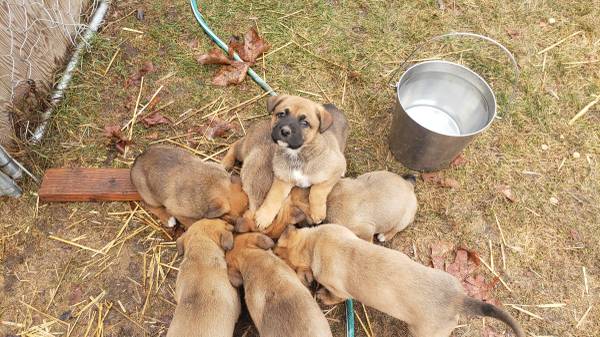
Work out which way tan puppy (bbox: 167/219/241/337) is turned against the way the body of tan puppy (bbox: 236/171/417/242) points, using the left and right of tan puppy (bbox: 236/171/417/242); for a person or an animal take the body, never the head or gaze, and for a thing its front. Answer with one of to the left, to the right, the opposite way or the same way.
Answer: to the right

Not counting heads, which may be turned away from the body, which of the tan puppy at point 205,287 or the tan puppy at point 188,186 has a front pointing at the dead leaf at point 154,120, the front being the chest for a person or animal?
the tan puppy at point 205,287

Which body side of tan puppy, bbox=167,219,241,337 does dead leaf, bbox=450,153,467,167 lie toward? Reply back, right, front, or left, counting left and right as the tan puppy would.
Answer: right

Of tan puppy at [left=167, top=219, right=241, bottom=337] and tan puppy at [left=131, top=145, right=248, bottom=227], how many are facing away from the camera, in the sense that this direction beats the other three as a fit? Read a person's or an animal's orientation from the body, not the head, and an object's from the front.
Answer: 1

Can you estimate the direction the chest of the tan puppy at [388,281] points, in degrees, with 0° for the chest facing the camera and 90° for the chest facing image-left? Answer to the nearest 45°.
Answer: approximately 135°

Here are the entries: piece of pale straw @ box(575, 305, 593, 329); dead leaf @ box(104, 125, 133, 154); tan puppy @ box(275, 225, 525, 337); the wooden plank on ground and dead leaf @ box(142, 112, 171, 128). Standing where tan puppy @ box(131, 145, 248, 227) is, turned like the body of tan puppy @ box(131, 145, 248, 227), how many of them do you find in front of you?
2

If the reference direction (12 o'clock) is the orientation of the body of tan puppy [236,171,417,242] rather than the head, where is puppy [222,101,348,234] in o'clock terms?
The puppy is roughly at 1 o'clock from the tan puppy.

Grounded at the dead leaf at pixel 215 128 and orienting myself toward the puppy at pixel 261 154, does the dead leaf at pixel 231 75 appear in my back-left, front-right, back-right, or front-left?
back-left

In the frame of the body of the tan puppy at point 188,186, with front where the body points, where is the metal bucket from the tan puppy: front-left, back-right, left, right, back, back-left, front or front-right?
front-left

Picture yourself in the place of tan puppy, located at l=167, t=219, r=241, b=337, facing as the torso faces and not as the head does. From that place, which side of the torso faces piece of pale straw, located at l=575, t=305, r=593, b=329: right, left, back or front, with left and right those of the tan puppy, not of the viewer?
right

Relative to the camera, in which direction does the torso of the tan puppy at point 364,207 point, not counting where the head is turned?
to the viewer's left

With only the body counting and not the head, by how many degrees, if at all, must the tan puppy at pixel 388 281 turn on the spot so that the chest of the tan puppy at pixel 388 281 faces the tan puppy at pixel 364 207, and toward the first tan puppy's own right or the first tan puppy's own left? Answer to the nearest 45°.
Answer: approximately 45° to the first tan puppy's own right

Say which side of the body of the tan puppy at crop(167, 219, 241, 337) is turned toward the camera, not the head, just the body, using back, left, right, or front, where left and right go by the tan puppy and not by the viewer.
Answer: back

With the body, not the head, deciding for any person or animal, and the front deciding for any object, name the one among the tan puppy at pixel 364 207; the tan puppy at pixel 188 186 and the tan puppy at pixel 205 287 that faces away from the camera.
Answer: the tan puppy at pixel 205 287

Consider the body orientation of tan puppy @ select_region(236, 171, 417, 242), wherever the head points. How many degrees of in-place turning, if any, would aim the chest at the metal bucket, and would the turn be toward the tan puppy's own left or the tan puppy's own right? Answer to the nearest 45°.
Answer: approximately 135° to the tan puppy's own right

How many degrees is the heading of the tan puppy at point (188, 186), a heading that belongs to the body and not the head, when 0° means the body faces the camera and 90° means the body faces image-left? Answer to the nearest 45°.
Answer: approximately 315°
